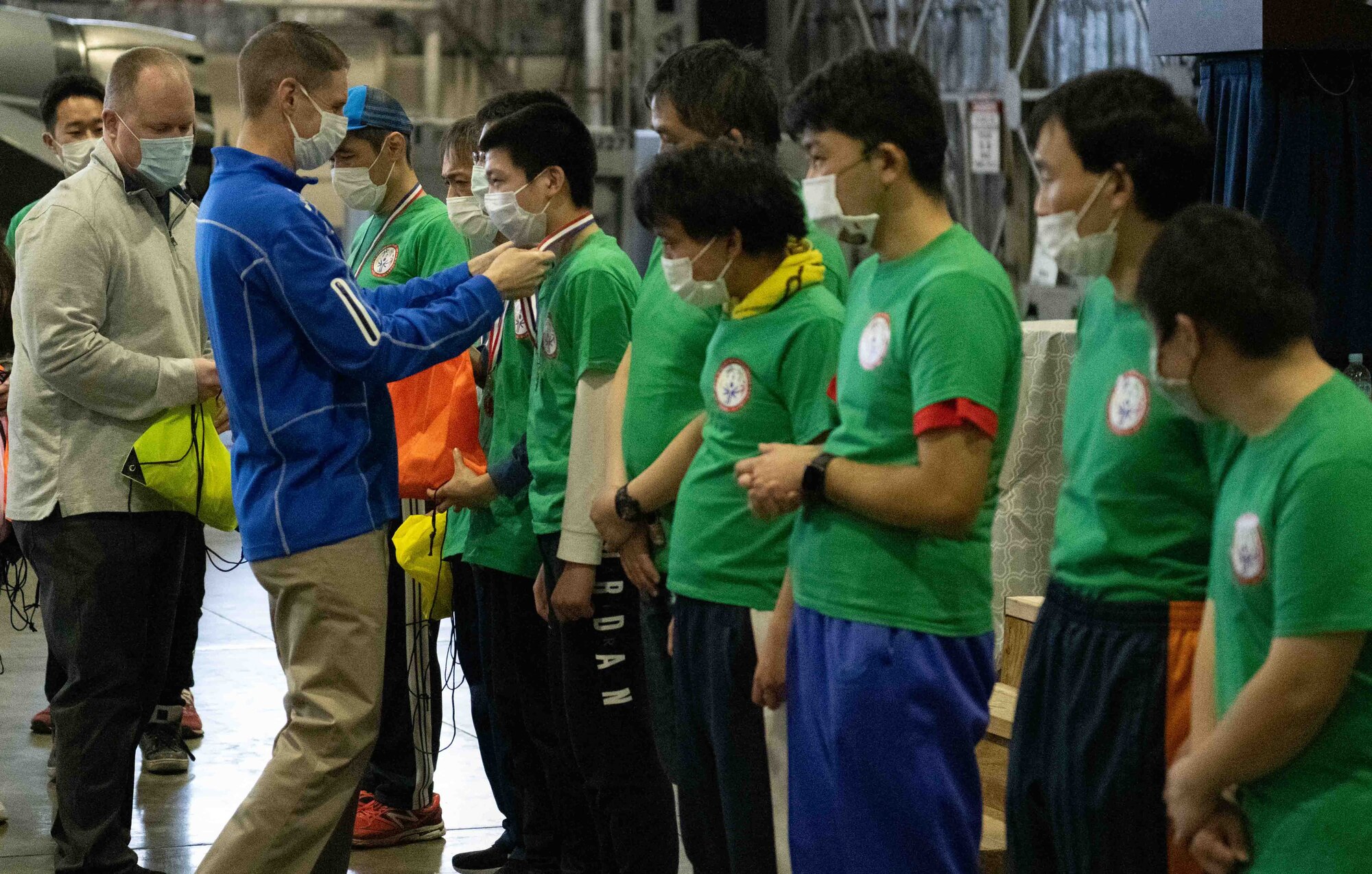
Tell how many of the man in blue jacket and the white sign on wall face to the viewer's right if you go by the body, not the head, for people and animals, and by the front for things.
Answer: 1

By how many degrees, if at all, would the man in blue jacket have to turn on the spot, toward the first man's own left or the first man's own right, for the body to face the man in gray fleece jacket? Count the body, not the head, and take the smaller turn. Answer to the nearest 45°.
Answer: approximately 135° to the first man's own left

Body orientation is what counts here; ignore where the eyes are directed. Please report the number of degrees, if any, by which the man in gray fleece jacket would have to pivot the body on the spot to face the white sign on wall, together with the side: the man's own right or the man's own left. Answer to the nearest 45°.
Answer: approximately 90° to the man's own left

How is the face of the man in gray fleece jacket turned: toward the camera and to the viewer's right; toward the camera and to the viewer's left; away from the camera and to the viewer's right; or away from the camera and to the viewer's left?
toward the camera and to the viewer's right

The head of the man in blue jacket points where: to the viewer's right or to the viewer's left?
to the viewer's right

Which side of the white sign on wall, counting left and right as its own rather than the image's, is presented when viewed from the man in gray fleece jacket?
front

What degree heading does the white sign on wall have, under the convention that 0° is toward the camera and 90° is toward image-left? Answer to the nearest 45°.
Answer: approximately 0°

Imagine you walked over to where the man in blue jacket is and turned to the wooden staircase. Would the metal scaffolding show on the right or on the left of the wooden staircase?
left

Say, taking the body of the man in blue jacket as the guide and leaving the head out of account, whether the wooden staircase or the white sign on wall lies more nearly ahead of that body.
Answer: the wooden staircase

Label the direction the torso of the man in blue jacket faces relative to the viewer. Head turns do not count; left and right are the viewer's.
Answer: facing to the right of the viewer

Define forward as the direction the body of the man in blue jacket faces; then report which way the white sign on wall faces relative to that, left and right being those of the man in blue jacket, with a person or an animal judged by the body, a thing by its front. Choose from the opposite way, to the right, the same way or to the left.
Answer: to the right

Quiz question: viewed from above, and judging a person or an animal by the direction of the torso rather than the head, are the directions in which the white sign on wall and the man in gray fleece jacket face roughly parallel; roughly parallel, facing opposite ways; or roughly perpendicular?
roughly perpendicular

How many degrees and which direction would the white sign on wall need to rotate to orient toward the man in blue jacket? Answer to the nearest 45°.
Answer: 0° — it already faces them
